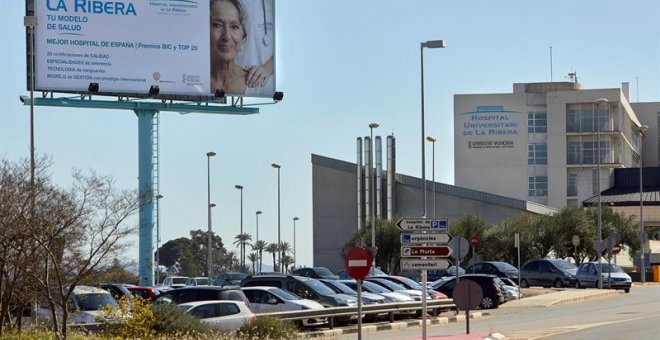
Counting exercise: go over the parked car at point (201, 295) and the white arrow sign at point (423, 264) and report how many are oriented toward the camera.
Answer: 1

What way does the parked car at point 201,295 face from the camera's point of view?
to the viewer's left

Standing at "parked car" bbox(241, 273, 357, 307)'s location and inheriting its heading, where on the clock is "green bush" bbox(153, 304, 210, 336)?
The green bush is roughly at 2 o'clock from the parked car.

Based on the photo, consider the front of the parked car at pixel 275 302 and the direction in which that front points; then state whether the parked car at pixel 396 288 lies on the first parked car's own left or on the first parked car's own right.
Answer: on the first parked car's own left

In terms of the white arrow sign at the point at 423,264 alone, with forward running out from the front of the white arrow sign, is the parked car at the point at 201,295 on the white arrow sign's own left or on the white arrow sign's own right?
on the white arrow sign's own right
